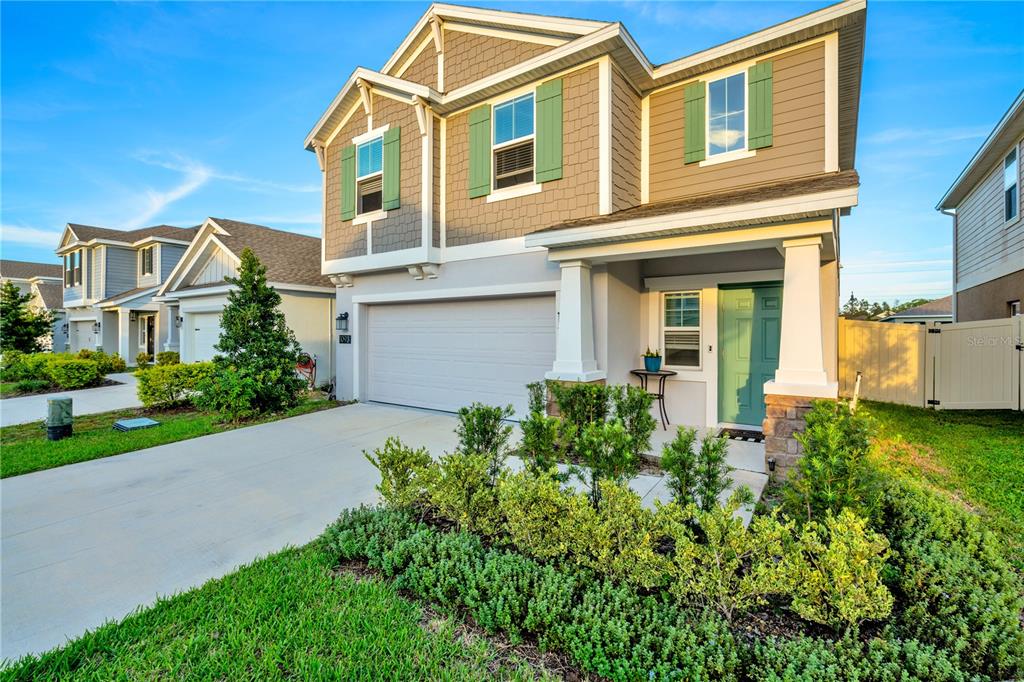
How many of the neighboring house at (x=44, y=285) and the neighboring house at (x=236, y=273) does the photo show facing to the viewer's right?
0

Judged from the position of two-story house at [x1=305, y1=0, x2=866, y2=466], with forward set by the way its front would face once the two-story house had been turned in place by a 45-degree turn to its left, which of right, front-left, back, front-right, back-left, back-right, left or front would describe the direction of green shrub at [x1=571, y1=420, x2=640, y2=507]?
front

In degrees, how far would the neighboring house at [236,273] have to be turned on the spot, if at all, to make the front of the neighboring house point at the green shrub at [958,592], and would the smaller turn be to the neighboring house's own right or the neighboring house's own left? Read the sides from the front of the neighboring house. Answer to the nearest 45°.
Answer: approximately 45° to the neighboring house's own left

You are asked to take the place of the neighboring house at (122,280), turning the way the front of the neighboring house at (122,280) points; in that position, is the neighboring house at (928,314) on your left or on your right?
on your left

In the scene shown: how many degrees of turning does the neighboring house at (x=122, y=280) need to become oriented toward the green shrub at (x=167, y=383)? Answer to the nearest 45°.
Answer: approximately 45° to its left

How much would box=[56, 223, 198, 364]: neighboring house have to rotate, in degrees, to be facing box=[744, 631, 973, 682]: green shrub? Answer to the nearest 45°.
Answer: approximately 45° to its left

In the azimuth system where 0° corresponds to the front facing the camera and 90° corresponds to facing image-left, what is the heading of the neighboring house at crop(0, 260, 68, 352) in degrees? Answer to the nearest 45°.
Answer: approximately 45°

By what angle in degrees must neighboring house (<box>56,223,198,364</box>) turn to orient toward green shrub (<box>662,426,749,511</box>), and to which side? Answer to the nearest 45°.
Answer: approximately 45° to its left

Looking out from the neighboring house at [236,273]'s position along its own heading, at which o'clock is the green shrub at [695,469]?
The green shrub is roughly at 10 o'clock from the neighboring house.
